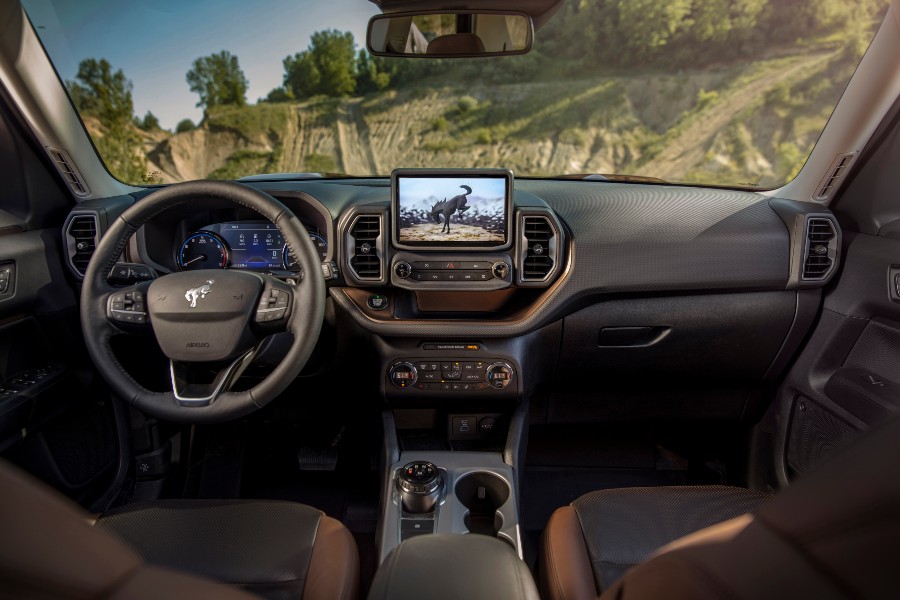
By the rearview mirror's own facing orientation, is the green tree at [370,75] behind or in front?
behind

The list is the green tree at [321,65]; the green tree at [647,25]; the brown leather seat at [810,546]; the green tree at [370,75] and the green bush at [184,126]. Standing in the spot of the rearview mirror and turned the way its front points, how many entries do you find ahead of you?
1

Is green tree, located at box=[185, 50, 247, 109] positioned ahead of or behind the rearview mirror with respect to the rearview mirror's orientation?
behind

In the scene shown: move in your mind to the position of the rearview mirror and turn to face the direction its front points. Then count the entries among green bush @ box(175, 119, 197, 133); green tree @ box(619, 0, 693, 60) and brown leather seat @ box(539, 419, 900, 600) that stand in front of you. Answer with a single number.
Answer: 1

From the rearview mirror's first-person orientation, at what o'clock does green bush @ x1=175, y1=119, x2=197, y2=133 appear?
The green bush is roughly at 5 o'clock from the rearview mirror.

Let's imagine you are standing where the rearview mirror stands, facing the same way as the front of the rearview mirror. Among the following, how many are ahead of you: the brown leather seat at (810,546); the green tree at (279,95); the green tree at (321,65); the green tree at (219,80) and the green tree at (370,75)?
1

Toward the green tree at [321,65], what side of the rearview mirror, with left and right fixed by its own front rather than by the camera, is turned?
back

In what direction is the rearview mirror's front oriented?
toward the camera

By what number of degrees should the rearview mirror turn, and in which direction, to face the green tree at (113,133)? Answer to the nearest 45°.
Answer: approximately 90° to its right
